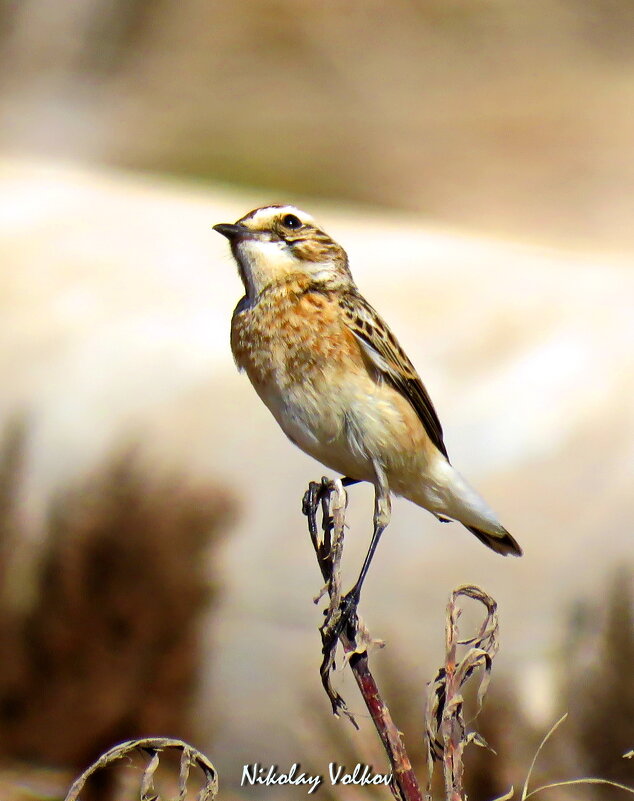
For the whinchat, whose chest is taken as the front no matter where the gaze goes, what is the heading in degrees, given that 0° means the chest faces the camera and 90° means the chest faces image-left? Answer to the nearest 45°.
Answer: approximately 45°

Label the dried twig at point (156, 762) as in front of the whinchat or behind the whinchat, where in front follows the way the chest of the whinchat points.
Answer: in front

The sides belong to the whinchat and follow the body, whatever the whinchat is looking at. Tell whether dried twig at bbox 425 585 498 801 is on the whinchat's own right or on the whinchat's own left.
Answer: on the whinchat's own left
